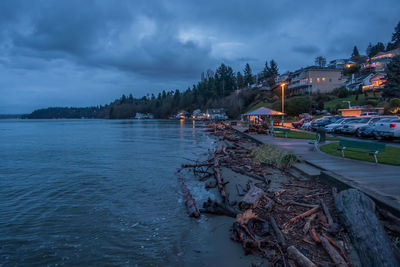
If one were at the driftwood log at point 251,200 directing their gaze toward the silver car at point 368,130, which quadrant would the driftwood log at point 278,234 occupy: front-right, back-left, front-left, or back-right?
back-right

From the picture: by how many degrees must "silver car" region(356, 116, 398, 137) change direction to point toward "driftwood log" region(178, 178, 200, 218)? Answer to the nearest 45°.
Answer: approximately 90° to its left

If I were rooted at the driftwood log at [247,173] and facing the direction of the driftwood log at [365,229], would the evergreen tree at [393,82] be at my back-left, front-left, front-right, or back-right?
back-left

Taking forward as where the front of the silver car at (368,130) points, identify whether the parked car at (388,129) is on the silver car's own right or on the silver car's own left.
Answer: on the silver car's own left

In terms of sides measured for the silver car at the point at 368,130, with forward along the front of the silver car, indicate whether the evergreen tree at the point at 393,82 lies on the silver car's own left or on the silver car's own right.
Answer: on the silver car's own right

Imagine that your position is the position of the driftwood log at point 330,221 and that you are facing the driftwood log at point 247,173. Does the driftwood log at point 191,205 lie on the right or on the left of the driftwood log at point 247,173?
left

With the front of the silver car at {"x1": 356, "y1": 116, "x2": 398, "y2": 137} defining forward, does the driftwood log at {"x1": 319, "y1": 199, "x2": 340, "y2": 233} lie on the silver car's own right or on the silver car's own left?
on the silver car's own left

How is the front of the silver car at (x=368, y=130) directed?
to the viewer's left
